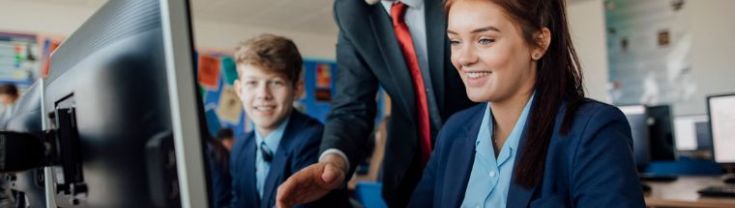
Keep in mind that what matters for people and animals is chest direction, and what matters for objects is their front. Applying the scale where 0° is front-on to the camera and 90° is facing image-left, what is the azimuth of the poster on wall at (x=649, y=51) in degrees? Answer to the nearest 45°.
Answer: approximately 0°

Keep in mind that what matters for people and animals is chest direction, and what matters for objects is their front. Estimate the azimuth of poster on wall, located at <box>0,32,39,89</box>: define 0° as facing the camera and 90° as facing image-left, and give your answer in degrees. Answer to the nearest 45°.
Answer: approximately 0°

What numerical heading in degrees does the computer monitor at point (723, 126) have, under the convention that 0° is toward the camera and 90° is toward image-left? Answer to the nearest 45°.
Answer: approximately 45°

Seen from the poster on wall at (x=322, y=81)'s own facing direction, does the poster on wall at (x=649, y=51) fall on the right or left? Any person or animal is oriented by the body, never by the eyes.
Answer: on its left

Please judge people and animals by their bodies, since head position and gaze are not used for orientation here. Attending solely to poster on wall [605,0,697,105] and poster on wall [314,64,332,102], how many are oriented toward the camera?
2

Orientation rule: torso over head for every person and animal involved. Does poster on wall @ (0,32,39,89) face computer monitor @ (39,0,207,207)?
yes

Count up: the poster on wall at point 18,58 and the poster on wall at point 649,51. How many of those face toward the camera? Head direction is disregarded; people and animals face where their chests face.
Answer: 2
